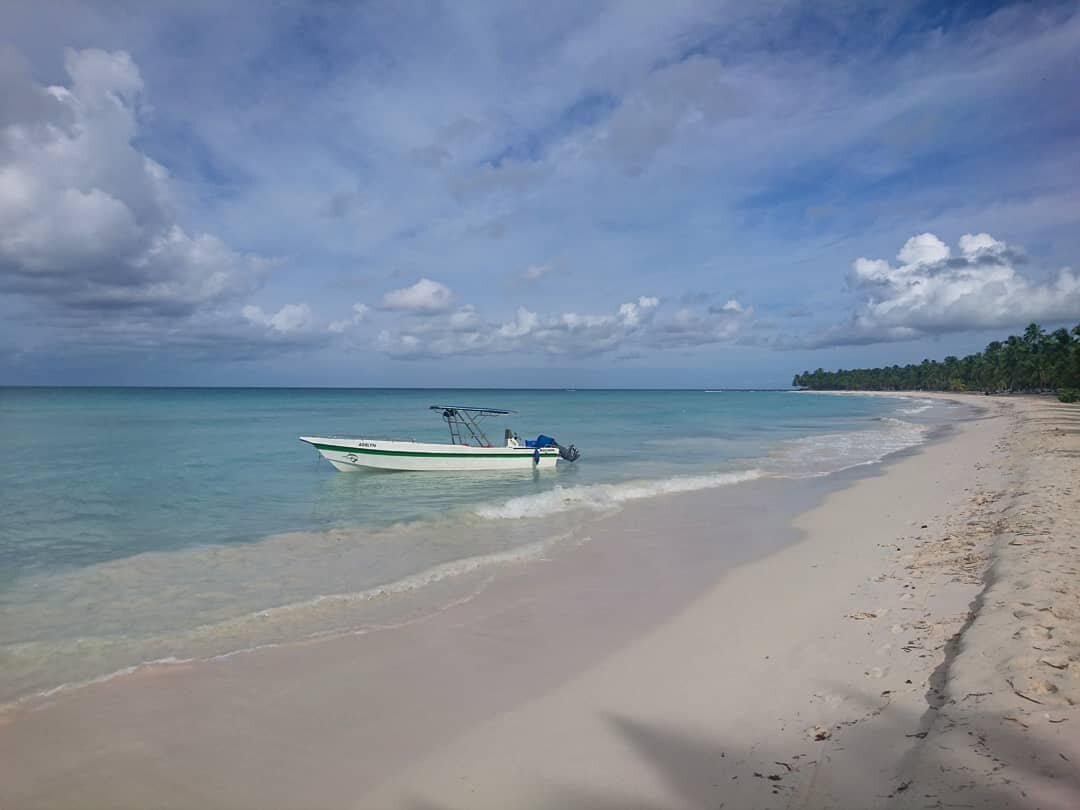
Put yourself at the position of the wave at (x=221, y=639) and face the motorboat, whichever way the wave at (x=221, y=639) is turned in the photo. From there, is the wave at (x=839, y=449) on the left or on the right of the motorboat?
right

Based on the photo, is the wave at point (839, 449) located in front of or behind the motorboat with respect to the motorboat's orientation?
behind

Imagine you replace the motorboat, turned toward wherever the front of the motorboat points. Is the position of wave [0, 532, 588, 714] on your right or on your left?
on your left

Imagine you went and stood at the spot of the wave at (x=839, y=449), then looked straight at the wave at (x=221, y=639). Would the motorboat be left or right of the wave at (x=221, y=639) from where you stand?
right

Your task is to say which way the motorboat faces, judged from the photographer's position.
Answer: facing to the left of the viewer
